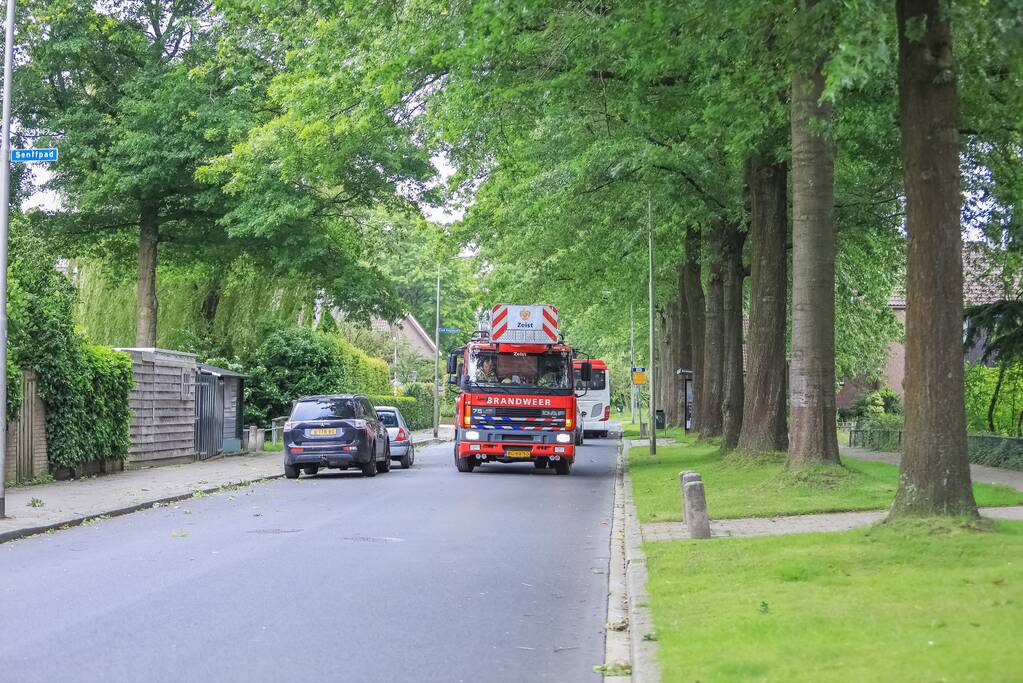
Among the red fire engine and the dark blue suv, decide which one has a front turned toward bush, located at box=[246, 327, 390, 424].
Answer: the dark blue suv

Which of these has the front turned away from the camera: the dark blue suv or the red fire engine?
the dark blue suv

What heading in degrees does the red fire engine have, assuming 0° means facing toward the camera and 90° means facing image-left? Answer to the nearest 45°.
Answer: approximately 0°

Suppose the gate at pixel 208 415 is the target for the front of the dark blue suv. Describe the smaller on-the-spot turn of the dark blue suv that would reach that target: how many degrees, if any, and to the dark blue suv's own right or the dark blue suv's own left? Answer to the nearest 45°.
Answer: approximately 45° to the dark blue suv's own left

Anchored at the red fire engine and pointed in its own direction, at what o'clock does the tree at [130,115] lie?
The tree is roughly at 4 o'clock from the red fire engine.

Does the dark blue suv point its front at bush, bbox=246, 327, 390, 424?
yes

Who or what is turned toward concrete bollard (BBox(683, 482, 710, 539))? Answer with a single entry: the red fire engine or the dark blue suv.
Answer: the red fire engine

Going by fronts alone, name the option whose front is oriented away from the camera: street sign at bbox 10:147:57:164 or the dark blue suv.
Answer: the dark blue suv

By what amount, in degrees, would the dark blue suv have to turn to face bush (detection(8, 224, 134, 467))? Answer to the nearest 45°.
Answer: approximately 135° to its left

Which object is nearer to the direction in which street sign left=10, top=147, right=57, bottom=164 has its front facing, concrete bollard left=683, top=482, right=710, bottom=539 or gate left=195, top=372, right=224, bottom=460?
the concrete bollard

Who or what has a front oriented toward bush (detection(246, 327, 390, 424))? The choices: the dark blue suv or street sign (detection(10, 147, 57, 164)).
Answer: the dark blue suv

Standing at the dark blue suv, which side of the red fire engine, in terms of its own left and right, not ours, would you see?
right

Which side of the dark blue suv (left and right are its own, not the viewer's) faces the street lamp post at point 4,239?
back

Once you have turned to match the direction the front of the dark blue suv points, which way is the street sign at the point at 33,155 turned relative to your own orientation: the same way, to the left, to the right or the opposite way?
the opposite way

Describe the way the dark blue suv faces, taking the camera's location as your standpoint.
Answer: facing away from the viewer
